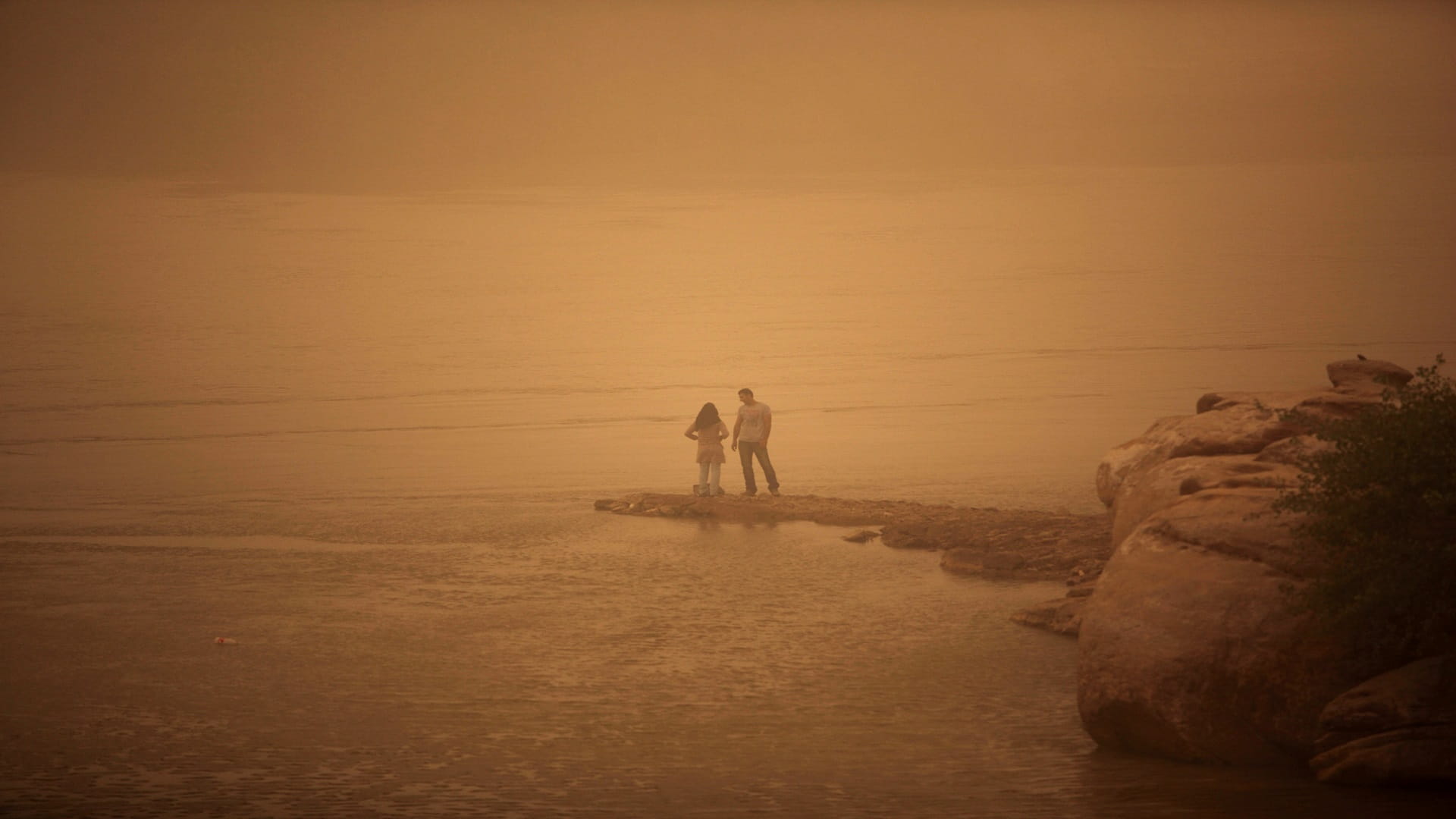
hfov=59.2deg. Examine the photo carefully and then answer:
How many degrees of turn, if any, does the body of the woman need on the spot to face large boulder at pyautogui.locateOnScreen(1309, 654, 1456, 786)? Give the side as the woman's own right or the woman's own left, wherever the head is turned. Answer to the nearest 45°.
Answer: approximately 180°

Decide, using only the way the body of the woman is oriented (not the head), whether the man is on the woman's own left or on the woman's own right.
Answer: on the woman's own right

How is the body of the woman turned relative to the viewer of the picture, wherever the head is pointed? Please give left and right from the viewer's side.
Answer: facing away from the viewer

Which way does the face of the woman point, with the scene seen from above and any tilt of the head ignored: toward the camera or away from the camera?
away from the camera

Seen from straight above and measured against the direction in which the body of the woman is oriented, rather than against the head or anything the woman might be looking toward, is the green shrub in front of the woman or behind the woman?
behind
